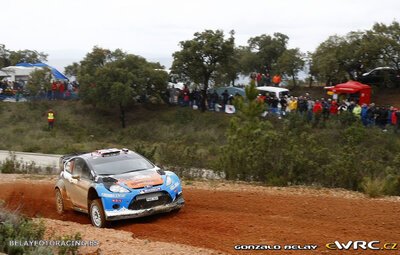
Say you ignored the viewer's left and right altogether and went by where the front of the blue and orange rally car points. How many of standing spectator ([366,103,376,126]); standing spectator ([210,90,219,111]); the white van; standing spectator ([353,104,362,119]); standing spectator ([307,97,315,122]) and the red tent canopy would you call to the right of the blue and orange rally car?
0

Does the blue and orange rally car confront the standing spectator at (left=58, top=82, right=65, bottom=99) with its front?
no

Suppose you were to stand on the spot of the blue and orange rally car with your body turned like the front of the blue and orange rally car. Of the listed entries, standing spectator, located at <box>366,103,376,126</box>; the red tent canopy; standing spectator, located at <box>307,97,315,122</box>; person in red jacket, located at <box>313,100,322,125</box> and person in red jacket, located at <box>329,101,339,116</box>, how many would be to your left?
5

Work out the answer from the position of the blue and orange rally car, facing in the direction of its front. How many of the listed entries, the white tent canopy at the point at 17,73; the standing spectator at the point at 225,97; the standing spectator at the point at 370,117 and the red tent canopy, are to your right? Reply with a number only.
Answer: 0

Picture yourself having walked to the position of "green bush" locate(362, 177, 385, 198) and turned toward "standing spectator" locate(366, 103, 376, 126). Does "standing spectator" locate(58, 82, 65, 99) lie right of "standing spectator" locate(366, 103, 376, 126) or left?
left

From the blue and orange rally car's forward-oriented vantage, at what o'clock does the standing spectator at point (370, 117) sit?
The standing spectator is roughly at 9 o'clock from the blue and orange rally car.

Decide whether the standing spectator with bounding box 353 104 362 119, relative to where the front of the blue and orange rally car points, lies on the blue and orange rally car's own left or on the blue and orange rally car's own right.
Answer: on the blue and orange rally car's own left

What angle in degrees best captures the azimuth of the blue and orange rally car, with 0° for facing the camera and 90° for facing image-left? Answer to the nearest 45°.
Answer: approximately 315°

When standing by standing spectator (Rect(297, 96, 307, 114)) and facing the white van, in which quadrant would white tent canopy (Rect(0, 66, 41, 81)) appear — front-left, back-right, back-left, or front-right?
front-left

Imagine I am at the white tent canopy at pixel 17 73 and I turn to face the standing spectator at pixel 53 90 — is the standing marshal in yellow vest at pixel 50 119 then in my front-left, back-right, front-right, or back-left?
front-right

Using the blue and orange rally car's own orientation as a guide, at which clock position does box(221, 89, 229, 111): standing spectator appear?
The standing spectator is roughly at 8 o'clock from the blue and orange rally car.

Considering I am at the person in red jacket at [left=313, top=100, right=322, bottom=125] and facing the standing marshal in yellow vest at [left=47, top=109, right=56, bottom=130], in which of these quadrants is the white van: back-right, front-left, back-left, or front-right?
front-right

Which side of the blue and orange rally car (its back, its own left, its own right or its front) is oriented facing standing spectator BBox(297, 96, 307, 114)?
left

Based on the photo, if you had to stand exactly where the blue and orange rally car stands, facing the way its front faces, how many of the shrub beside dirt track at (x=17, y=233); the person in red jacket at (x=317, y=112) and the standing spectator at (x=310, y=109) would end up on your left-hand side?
2

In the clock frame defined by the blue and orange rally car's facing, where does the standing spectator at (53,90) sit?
The standing spectator is roughly at 7 o'clock from the blue and orange rally car.

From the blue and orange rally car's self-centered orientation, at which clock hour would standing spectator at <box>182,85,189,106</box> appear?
The standing spectator is roughly at 8 o'clock from the blue and orange rally car.

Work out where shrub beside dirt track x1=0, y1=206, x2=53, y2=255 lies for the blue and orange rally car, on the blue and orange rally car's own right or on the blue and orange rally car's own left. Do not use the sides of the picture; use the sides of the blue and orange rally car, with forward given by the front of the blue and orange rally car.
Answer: on the blue and orange rally car's own right
